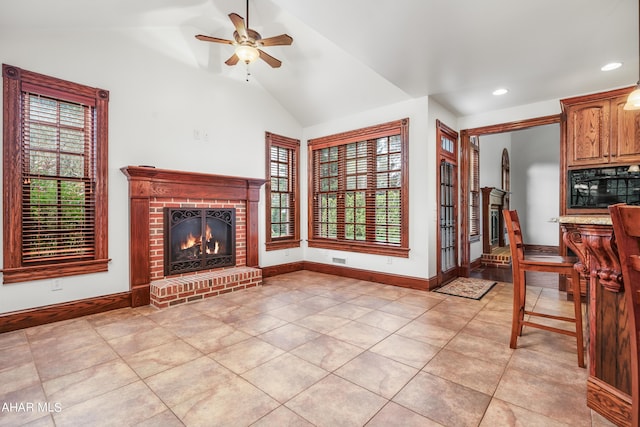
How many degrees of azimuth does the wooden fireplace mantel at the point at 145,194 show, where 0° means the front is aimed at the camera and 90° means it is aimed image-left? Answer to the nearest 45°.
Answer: approximately 315°

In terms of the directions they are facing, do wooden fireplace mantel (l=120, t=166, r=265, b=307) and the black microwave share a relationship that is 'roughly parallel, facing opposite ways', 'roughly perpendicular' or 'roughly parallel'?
roughly perpendicular

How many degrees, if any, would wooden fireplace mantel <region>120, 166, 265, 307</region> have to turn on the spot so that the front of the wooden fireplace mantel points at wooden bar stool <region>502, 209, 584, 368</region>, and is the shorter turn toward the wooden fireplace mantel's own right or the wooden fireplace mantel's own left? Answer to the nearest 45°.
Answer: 0° — it already faces it

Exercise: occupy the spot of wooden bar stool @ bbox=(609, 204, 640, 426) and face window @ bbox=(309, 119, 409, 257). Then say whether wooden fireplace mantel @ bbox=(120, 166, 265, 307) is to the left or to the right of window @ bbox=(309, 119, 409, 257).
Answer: left

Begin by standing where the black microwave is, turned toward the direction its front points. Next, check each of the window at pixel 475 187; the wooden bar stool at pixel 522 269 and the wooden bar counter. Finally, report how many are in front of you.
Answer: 2

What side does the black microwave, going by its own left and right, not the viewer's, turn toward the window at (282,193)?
right

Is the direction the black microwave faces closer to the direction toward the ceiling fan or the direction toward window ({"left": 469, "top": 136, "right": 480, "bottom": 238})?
the ceiling fan
